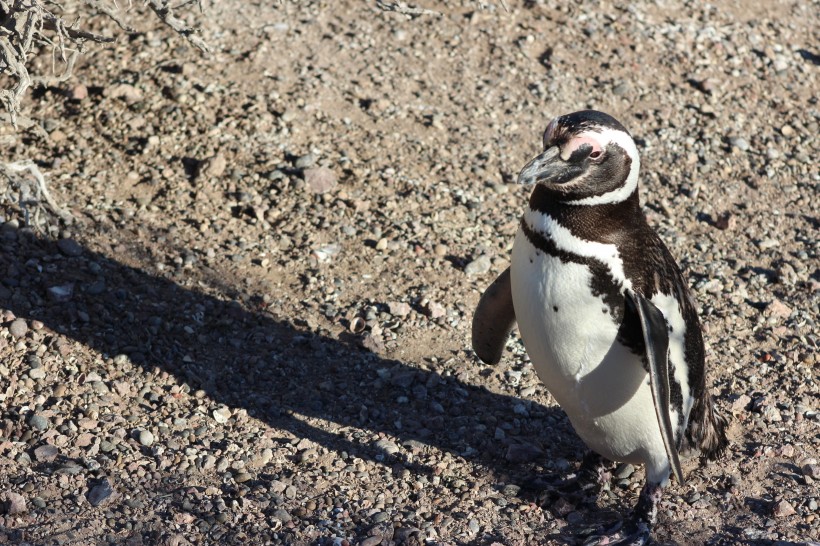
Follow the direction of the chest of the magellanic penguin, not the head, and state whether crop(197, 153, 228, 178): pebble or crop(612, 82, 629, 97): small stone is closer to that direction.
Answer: the pebble

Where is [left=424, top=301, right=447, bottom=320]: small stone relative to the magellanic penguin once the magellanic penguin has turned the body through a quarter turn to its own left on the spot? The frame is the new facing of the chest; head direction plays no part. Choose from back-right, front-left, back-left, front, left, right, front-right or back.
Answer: back

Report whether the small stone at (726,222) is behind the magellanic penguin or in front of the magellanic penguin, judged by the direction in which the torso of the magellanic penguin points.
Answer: behind

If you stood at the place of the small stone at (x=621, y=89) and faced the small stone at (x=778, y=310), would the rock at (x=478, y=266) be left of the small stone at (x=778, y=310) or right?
right

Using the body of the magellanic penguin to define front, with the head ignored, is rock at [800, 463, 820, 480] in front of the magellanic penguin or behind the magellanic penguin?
behind

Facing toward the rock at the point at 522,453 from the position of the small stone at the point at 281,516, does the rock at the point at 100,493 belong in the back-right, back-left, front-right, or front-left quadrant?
back-left

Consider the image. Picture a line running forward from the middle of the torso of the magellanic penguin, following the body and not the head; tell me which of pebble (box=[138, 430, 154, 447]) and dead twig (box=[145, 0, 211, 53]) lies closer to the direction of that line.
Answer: the pebble

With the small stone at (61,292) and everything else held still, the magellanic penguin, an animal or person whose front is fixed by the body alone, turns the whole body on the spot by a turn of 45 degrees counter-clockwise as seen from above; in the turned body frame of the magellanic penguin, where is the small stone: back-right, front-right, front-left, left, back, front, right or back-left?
right

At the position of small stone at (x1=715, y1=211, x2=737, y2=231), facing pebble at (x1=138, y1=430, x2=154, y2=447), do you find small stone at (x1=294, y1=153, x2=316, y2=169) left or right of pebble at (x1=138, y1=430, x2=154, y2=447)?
right

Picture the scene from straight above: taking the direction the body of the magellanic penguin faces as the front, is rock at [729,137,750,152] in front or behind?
behind

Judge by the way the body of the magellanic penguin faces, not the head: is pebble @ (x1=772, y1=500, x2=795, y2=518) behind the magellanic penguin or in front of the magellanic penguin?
behind

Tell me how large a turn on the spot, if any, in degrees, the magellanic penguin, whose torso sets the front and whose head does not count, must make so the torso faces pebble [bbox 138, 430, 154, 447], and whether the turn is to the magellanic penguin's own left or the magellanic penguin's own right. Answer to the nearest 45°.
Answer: approximately 45° to the magellanic penguin's own right

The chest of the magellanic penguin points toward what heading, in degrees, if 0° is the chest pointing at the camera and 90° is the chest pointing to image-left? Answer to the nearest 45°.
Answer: approximately 45°
